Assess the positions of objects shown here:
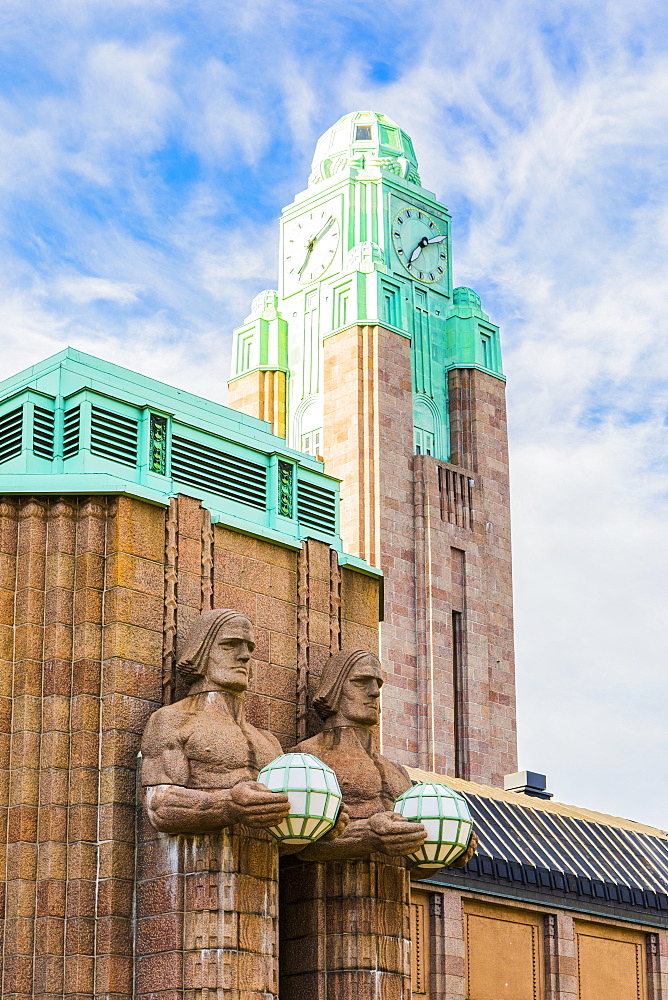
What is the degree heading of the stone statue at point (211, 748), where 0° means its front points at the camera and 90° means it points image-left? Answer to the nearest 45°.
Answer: approximately 315°

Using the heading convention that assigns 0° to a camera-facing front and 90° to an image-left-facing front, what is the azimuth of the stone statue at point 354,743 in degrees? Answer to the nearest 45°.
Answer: approximately 315°

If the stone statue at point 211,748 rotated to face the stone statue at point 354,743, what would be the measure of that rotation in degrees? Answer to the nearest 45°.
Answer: approximately 90° to its left

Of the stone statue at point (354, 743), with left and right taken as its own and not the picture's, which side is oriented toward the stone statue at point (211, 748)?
right

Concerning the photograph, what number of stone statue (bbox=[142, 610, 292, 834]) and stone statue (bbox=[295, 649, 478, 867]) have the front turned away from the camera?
0
